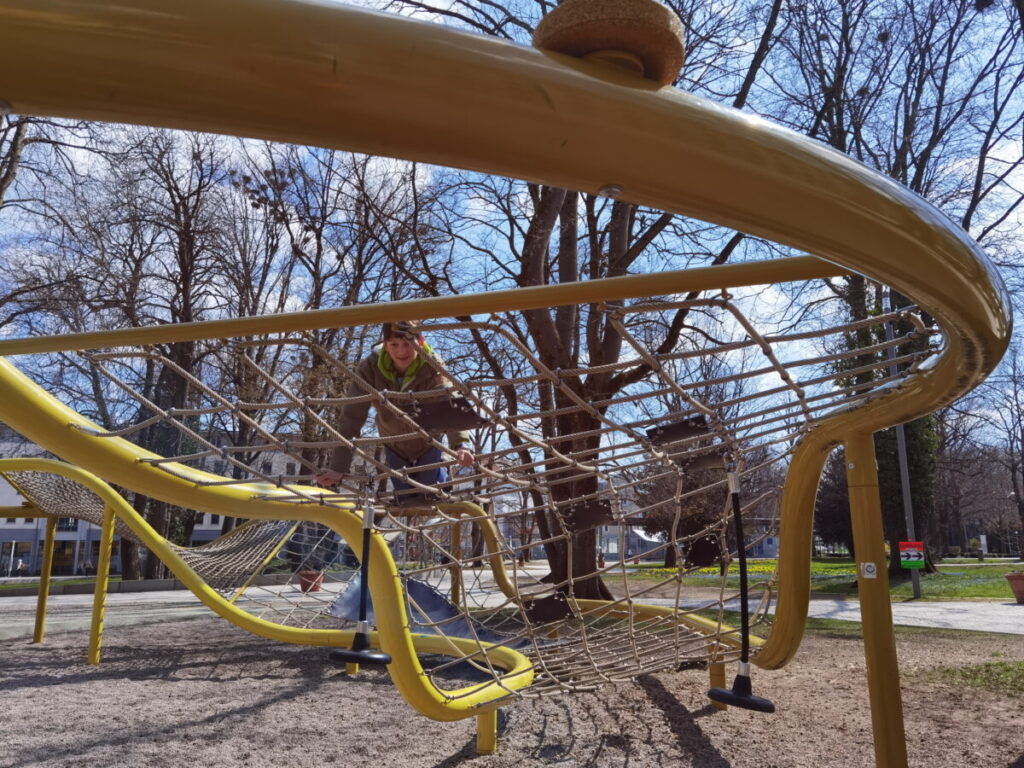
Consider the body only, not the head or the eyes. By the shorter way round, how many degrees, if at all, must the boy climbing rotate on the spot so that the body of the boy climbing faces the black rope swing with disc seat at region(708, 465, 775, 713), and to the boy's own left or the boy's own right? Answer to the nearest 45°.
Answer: approximately 45° to the boy's own left

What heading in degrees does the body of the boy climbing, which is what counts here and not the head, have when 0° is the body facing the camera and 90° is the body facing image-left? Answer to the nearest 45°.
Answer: approximately 0°

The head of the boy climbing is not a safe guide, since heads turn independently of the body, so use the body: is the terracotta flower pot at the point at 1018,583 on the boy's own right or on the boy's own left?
on the boy's own left

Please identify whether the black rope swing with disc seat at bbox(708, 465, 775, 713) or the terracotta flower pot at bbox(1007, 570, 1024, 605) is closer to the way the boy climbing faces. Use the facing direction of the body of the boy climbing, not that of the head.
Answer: the black rope swing with disc seat
